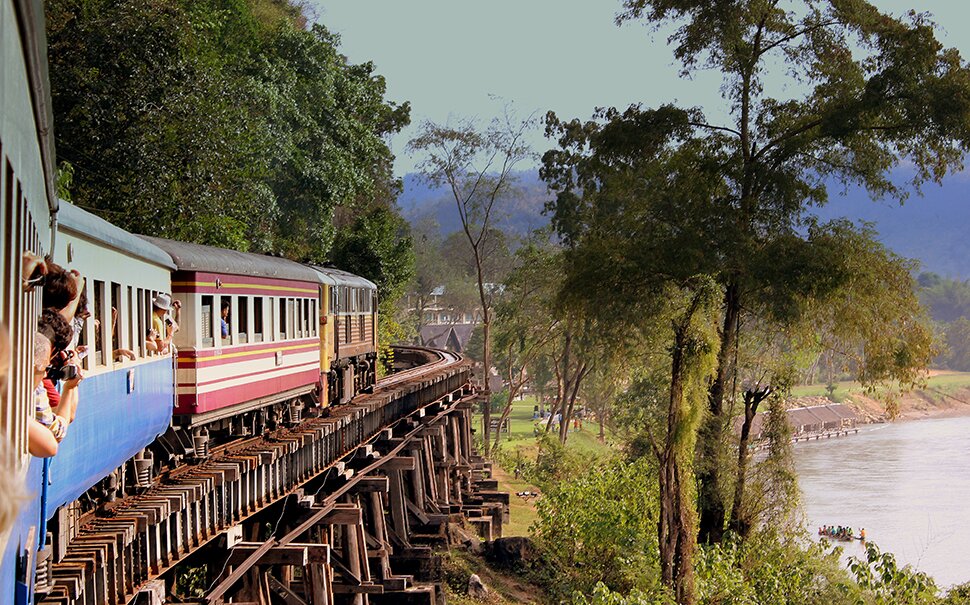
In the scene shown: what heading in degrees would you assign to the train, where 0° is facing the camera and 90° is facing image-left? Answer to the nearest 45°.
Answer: approximately 225°

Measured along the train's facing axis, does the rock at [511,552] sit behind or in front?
in front

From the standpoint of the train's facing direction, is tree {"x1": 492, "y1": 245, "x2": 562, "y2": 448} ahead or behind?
ahead
